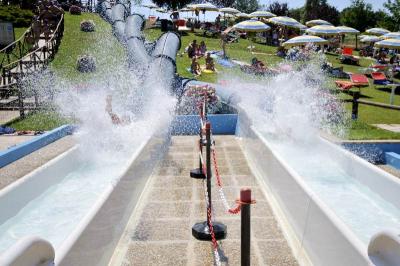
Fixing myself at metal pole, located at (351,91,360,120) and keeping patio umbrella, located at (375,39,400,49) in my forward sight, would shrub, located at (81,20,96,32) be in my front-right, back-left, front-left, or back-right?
front-left

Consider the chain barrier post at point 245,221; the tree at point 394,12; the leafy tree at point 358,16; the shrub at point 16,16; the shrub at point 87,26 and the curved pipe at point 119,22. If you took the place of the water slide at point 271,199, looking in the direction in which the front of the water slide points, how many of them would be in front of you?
1

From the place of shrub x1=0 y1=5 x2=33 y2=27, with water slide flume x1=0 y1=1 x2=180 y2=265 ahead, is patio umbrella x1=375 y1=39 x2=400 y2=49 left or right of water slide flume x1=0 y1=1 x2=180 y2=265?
left

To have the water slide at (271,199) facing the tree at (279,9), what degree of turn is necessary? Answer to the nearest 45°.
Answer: approximately 180°

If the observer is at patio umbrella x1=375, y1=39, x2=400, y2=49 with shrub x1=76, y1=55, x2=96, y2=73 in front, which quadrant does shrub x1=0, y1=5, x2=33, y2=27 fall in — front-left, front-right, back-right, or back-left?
front-right

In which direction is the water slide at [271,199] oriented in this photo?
toward the camera

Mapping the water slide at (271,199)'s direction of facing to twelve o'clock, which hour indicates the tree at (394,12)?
The tree is roughly at 7 o'clock from the water slide.

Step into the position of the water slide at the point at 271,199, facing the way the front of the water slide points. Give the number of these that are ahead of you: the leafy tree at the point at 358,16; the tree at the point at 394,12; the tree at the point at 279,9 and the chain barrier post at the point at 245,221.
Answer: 1
